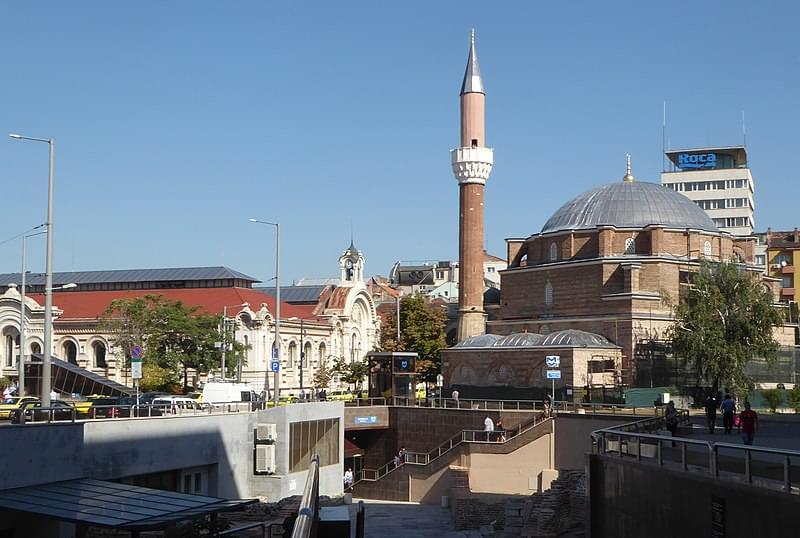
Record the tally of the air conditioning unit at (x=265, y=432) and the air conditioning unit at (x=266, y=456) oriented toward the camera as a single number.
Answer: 2

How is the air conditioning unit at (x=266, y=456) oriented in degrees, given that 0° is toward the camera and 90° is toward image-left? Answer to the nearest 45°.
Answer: approximately 0°

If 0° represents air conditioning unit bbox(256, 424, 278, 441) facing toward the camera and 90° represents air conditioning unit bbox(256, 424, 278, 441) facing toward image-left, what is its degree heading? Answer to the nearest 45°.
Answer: approximately 0°
